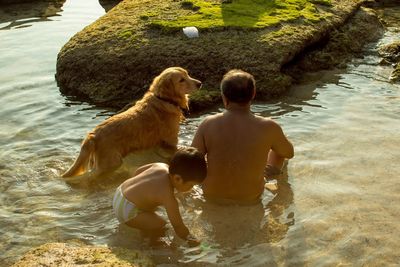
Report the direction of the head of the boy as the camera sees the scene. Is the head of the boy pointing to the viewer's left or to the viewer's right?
to the viewer's right

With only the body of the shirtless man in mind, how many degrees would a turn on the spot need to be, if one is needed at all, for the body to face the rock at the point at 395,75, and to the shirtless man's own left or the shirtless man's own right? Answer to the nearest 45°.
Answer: approximately 45° to the shirtless man's own right

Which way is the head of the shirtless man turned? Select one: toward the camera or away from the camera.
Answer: away from the camera

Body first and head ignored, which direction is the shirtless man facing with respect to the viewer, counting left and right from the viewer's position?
facing away from the viewer

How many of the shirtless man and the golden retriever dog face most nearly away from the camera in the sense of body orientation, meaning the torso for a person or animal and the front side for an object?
1

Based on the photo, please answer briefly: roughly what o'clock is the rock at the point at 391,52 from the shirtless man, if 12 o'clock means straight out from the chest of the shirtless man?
The rock is roughly at 1 o'clock from the shirtless man.

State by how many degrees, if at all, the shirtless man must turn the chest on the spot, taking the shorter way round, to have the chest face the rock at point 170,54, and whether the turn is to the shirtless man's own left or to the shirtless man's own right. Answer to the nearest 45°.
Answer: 0° — they already face it

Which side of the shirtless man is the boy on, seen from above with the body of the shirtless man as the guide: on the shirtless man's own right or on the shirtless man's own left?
on the shirtless man's own left

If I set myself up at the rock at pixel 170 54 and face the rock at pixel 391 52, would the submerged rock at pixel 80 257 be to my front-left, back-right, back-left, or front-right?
back-right

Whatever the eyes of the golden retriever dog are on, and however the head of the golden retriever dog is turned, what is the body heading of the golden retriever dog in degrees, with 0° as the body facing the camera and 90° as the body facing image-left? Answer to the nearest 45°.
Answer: approximately 270°
